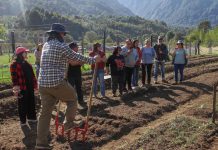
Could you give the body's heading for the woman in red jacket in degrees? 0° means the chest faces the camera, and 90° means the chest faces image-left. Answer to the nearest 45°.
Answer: approximately 315°

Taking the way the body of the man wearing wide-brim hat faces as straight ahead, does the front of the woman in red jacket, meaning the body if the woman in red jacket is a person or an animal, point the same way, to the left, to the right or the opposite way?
to the right

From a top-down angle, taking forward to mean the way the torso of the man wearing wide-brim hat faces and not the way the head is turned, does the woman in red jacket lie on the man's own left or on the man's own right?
on the man's own left

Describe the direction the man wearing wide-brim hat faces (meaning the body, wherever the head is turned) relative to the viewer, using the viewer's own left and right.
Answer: facing away from the viewer and to the right of the viewer
